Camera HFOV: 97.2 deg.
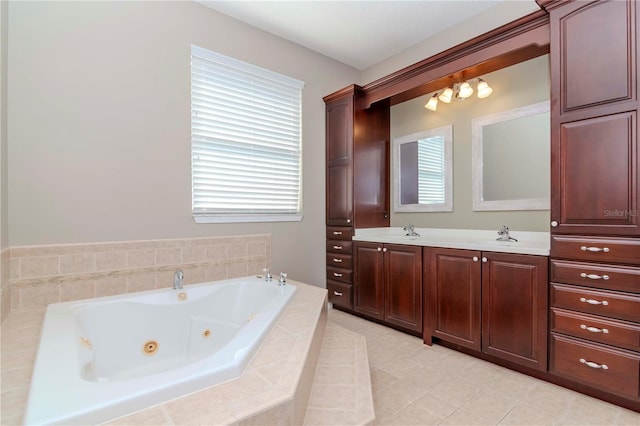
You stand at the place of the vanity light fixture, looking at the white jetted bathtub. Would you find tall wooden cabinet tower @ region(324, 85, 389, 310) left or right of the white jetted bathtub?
right

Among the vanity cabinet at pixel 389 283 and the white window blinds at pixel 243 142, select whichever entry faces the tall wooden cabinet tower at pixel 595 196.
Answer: the white window blinds

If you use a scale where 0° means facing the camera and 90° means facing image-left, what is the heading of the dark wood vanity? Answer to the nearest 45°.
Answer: approximately 45°

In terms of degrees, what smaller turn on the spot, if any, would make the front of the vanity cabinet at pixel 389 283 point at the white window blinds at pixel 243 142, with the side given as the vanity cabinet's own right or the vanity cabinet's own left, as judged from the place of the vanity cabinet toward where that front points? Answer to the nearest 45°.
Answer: approximately 45° to the vanity cabinet's own right

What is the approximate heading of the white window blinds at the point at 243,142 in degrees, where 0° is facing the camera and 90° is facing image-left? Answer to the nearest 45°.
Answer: approximately 315°

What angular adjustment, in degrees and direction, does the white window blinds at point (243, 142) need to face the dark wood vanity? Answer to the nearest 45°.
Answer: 0° — it already faces it

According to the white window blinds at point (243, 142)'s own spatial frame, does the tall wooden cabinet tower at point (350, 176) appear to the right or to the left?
on its left

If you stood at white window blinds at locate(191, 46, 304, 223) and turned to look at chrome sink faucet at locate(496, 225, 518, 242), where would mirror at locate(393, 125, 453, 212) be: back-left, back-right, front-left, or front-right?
front-left

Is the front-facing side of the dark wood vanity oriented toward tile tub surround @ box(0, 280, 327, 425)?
yes

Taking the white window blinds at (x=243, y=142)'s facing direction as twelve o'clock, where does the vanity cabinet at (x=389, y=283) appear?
The vanity cabinet is roughly at 11 o'clock from the white window blinds.

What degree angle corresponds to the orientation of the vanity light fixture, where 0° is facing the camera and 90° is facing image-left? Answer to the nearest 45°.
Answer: approximately 45°

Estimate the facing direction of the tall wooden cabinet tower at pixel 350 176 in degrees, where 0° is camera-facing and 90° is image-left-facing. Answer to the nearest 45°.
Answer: approximately 45°

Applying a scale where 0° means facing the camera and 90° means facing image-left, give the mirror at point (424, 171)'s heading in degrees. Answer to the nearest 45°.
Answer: approximately 45°

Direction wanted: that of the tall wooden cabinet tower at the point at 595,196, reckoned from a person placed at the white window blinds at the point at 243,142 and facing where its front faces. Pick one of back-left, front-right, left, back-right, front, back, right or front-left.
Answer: front
